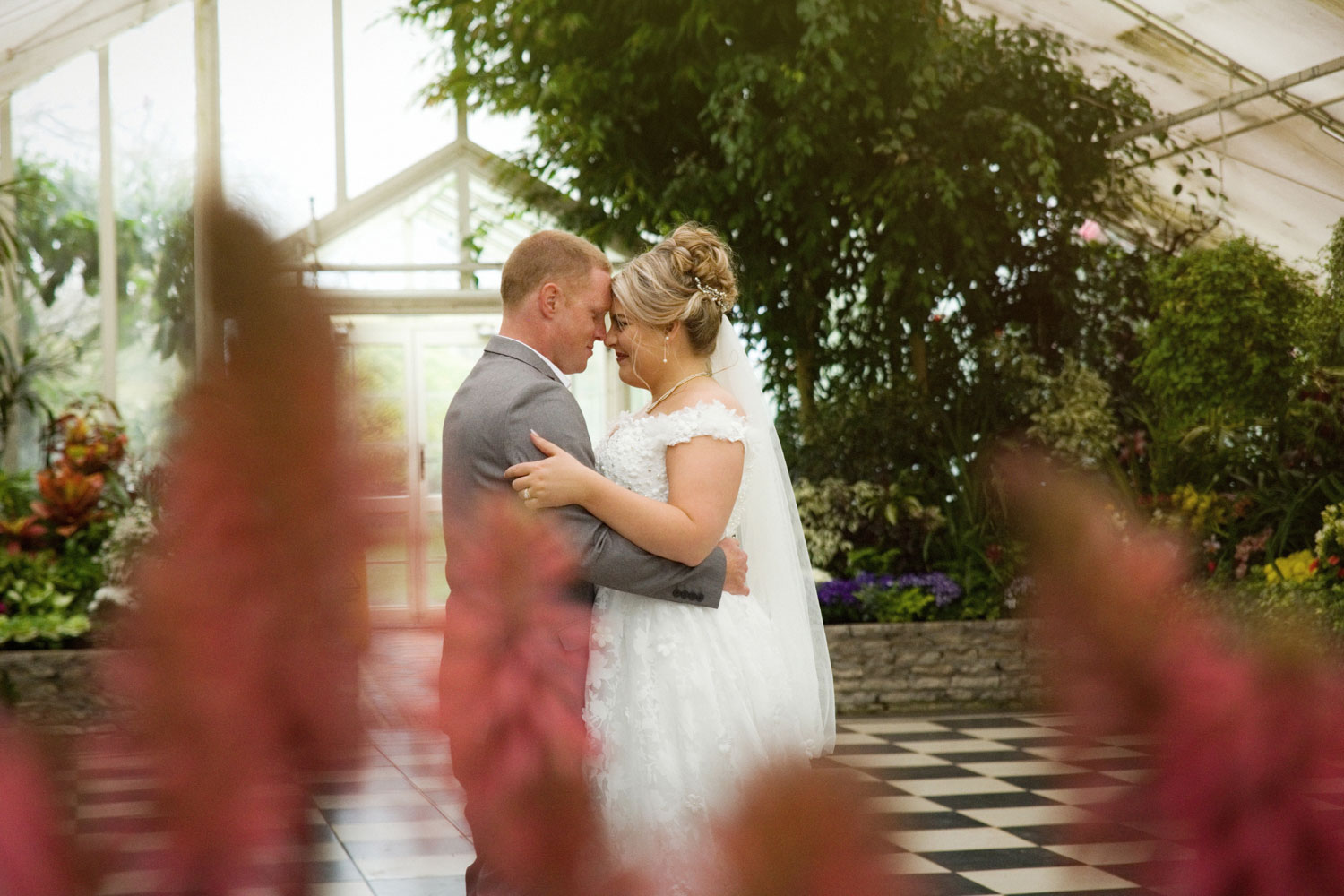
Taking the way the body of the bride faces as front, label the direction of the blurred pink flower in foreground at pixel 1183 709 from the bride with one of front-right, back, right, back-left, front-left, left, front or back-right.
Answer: left

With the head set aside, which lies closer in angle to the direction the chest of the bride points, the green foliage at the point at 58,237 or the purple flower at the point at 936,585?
the green foliage

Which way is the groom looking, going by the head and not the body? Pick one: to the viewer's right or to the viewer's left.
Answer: to the viewer's right

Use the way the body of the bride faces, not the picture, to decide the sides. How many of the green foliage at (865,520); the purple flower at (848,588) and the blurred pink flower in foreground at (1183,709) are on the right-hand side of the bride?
2

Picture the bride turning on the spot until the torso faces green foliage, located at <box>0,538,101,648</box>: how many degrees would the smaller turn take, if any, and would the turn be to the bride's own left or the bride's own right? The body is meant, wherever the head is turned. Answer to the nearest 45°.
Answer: approximately 45° to the bride's own right

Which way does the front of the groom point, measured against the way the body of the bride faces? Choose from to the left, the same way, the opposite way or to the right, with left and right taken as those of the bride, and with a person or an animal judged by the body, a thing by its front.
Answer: the opposite way

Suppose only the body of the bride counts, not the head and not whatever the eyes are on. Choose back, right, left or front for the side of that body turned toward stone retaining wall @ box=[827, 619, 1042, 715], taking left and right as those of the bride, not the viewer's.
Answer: right

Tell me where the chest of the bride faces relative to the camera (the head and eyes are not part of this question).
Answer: to the viewer's left

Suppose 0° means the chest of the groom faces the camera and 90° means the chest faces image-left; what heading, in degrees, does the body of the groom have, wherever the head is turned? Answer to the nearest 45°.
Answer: approximately 270°

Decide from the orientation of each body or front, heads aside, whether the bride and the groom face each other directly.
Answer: yes
